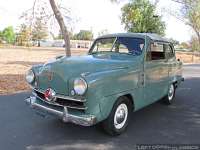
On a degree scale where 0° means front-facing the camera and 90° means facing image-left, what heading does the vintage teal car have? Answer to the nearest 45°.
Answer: approximately 45°

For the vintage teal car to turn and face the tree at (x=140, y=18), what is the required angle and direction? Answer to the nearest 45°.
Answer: approximately 135° to its right
